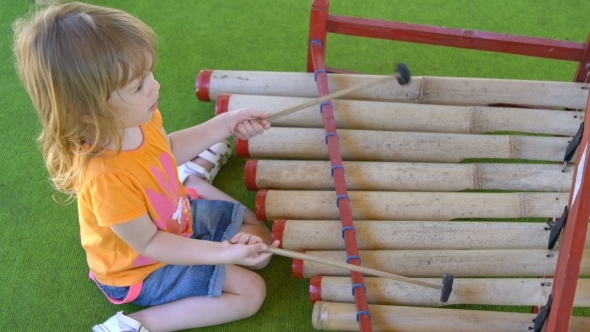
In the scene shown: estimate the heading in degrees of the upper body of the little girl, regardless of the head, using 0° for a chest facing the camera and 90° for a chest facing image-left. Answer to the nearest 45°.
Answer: approximately 270°

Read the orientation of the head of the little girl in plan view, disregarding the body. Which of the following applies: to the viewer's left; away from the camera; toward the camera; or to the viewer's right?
to the viewer's right
